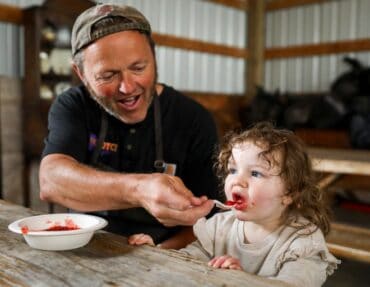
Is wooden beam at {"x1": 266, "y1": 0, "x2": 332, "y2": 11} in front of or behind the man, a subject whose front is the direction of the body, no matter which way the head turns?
behind

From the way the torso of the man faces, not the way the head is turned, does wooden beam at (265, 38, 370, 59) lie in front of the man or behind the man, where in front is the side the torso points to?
behind

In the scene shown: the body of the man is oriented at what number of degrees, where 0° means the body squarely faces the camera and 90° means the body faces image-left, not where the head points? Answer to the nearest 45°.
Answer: approximately 0°

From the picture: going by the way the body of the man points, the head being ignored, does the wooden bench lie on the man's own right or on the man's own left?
on the man's own left

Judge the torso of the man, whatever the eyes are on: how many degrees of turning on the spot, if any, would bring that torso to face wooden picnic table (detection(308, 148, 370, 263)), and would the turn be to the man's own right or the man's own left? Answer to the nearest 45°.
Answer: approximately 135° to the man's own left

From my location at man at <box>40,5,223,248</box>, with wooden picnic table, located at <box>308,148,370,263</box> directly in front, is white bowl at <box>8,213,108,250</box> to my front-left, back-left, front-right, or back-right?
back-right

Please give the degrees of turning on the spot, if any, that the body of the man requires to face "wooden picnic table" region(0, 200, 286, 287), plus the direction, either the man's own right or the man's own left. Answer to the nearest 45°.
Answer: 0° — they already face it

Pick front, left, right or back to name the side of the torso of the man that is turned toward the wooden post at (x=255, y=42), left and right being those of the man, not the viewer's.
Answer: back

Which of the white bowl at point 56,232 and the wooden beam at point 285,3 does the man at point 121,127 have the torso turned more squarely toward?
the white bowl

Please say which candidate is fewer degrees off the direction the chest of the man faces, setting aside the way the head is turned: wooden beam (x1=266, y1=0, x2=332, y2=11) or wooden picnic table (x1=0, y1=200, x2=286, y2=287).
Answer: the wooden picnic table

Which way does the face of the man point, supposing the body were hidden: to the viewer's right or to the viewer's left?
to the viewer's right

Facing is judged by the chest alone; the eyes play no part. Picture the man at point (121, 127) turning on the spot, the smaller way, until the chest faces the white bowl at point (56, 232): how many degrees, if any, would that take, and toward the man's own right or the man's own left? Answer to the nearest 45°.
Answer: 0° — they already face it

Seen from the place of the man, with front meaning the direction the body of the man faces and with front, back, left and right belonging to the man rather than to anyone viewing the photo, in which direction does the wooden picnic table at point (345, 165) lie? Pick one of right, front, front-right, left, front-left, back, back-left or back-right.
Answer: back-left

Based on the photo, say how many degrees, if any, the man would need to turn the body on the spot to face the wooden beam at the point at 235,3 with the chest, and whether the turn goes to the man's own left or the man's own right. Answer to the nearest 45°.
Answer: approximately 180°
